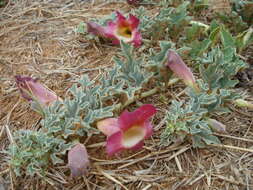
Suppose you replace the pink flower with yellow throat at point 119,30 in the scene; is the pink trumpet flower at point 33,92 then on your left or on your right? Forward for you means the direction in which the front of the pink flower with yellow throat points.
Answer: on your right

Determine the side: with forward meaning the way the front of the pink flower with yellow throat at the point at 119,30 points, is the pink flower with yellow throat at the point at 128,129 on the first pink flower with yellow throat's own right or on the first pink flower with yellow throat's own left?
on the first pink flower with yellow throat's own right

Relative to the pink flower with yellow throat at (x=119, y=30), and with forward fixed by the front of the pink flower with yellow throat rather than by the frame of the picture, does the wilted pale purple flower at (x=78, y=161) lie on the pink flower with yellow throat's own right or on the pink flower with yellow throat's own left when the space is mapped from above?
on the pink flower with yellow throat's own right

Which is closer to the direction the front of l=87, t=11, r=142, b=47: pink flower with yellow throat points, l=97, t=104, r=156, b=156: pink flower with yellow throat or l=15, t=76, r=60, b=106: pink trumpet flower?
the pink flower with yellow throat

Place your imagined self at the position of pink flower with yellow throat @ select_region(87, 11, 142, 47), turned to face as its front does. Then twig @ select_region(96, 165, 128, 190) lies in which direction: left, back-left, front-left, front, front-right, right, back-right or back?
front-right

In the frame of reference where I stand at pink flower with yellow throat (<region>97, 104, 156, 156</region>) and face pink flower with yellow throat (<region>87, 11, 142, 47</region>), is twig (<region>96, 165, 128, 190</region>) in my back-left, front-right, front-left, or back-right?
back-left

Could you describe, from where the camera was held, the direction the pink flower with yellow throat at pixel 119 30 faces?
facing the viewer and to the right of the viewer
